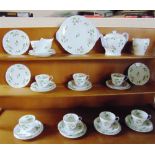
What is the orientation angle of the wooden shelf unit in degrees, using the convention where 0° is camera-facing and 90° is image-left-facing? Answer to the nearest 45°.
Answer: approximately 0°
